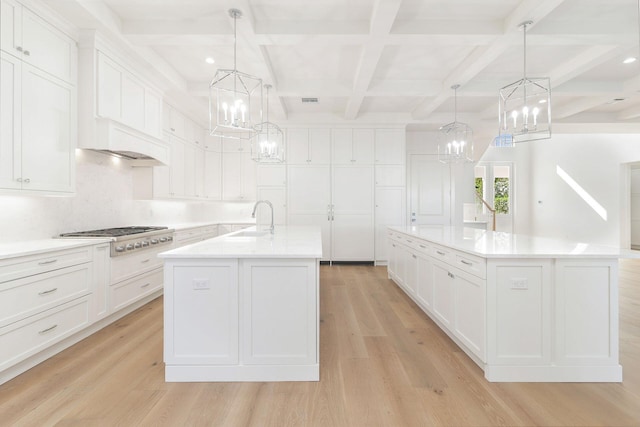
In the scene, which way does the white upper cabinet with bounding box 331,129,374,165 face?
toward the camera

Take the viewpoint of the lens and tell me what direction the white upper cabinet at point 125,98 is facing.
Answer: facing the viewer and to the right of the viewer

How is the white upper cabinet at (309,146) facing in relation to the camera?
toward the camera

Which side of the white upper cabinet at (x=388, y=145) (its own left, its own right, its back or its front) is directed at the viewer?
front

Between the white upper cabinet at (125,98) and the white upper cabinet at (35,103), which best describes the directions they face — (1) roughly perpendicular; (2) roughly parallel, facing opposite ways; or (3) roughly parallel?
roughly parallel

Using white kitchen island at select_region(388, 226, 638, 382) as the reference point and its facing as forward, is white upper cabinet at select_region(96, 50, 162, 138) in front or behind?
in front

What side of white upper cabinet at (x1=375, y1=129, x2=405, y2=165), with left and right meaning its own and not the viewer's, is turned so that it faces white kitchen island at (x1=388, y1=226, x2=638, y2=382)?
front

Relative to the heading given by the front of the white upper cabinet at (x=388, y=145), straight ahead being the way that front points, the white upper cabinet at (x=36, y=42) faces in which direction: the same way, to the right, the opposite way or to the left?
to the left

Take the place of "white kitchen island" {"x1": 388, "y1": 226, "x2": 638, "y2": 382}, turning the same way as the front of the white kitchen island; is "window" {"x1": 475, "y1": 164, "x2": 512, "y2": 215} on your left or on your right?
on your right

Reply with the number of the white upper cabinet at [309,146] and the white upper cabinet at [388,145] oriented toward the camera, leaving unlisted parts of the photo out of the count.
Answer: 2

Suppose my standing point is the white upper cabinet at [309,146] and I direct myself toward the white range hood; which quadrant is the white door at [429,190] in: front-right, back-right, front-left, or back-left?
back-left

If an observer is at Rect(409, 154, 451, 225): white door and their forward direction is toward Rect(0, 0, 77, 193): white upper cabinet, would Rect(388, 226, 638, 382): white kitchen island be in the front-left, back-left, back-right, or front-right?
front-left

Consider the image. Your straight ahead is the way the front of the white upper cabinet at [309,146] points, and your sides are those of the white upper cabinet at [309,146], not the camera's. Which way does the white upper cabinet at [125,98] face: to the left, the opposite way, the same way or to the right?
to the left

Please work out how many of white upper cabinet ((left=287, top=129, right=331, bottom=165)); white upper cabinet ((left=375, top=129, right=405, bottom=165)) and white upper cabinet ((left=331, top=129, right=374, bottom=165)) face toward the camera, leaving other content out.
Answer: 3

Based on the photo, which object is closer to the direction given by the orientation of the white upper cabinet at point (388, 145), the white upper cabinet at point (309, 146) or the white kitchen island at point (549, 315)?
the white kitchen island

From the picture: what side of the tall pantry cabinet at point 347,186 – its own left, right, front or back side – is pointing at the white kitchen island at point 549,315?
front
